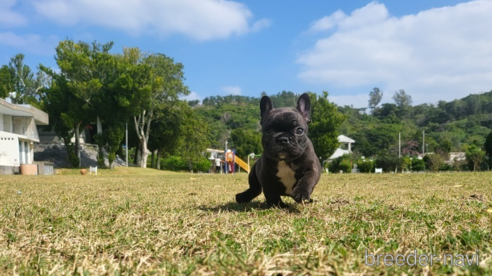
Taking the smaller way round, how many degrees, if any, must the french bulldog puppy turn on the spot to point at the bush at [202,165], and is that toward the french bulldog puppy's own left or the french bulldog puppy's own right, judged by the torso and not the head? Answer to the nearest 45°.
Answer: approximately 180°

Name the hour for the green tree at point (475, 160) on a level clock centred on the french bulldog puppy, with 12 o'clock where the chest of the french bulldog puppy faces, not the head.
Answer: The green tree is roughly at 7 o'clock from the french bulldog puppy.

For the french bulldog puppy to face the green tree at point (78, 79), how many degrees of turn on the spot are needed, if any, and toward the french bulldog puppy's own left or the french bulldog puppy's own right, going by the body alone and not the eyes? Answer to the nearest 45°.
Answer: approximately 135° to the french bulldog puppy's own right

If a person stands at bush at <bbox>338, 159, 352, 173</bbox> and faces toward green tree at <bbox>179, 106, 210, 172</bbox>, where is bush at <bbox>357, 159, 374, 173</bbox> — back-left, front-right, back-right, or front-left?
back-right

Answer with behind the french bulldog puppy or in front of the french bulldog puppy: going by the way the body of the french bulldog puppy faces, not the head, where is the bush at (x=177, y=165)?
behind

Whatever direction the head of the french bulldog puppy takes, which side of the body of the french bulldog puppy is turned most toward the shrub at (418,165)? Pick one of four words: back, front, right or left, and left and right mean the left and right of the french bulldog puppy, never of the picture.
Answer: back

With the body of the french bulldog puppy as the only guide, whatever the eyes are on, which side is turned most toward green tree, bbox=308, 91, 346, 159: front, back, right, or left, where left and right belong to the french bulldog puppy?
back

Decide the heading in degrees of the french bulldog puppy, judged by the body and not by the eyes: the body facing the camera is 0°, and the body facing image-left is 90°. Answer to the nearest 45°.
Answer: approximately 0°

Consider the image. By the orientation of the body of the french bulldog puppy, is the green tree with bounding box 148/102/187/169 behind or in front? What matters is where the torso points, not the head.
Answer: behind

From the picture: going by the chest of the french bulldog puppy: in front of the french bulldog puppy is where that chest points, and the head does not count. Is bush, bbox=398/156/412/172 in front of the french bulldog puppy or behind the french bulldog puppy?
behind
